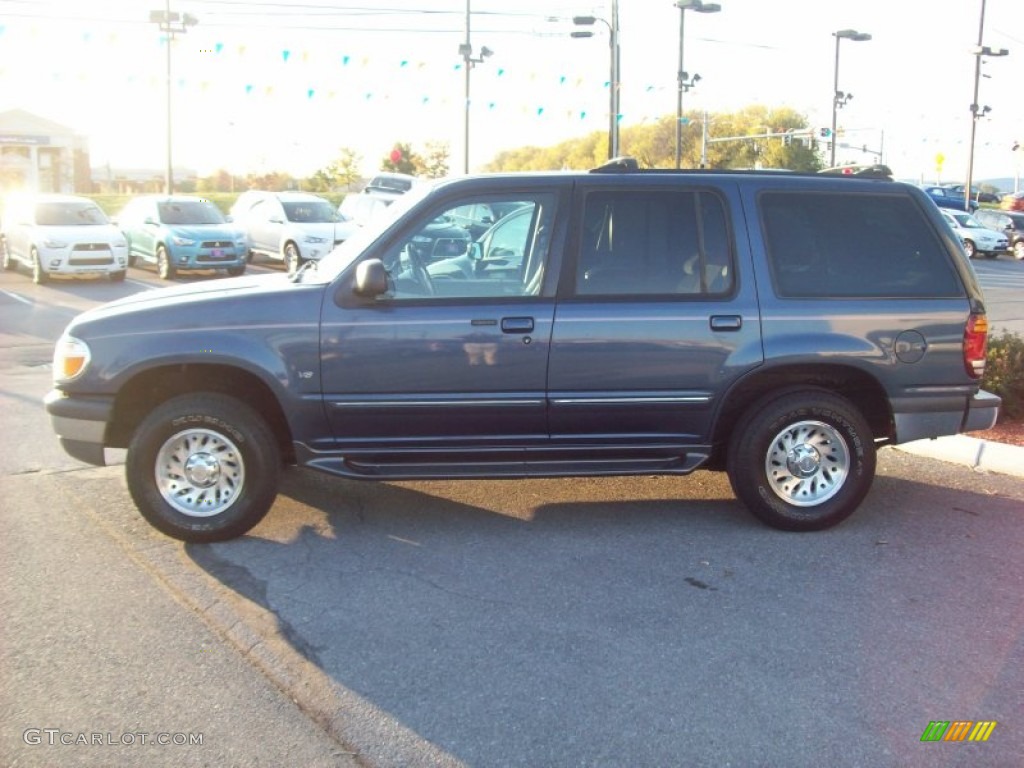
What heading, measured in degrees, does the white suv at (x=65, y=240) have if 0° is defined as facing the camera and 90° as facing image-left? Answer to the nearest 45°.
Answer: approximately 315°

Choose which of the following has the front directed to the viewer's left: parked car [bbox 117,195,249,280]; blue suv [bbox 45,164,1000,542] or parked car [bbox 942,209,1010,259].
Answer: the blue suv

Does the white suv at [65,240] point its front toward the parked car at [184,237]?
no

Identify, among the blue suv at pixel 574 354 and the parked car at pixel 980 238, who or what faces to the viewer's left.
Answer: the blue suv

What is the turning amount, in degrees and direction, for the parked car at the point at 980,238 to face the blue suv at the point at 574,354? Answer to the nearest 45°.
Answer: approximately 45° to its right

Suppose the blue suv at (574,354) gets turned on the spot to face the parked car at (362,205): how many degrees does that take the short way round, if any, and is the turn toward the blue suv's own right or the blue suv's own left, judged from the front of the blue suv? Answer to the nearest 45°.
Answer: approximately 90° to the blue suv's own right

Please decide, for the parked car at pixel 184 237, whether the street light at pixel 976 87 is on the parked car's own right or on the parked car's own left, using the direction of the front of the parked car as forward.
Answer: on the parked car's own left

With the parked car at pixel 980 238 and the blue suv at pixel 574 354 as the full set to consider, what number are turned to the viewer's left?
1

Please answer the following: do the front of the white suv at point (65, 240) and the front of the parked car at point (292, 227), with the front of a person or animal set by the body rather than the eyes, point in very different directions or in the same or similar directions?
same or similar directions

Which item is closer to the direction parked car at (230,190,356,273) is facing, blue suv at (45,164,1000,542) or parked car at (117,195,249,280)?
the blue suv

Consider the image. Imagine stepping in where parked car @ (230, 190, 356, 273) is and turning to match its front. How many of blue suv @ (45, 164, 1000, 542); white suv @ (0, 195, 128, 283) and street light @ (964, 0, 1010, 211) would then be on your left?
1

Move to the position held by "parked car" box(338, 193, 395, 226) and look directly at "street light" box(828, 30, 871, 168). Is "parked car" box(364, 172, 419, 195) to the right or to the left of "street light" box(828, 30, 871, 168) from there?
left

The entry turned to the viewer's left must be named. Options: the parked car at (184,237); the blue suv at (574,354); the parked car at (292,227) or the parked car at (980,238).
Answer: the blue suv

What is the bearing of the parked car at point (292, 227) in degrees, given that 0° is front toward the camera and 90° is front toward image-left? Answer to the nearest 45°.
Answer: approximately 315°

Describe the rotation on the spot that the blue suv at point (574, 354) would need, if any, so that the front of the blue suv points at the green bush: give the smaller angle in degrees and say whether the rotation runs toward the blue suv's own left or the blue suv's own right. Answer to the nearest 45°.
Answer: approximately 135° to the blue suv's own right

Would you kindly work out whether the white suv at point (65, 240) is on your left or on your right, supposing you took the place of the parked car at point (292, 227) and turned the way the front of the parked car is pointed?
on your right

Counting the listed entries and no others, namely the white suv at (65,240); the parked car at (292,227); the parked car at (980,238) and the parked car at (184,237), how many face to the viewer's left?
0

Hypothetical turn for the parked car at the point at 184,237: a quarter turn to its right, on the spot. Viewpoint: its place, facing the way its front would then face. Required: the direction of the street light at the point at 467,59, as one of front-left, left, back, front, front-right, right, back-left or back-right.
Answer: back

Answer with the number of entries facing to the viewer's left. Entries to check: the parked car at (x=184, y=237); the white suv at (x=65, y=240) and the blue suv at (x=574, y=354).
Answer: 1

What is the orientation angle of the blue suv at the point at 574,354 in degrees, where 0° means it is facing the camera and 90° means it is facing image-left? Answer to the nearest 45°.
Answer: approximately 90°

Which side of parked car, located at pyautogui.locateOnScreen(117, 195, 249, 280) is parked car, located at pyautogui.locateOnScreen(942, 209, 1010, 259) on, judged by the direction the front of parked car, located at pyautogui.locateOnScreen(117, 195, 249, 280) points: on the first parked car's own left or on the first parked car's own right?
on the first parked car's own left

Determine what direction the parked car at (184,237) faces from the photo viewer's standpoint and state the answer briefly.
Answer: facing the viewer and to the right of the viewer
